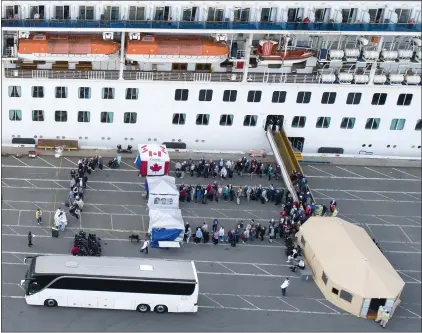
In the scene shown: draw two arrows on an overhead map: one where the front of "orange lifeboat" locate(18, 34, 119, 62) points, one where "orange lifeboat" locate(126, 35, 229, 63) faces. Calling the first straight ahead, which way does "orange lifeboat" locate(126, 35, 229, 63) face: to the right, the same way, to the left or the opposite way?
the same way

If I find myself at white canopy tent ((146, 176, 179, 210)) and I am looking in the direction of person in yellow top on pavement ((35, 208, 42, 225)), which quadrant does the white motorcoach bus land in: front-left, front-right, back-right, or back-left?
front-left

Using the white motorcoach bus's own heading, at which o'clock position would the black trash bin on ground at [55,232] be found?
The black trash bin on ground is roughly at 2 o'clock from the white motorcoach bus.

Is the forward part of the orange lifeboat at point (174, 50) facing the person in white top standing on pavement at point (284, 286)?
no

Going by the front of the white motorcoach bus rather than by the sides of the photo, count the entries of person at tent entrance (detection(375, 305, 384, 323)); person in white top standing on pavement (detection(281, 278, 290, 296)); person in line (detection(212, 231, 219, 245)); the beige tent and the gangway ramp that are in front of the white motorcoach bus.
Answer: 0

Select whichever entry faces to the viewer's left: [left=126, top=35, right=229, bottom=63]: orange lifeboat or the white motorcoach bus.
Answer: the white motorcoach bus

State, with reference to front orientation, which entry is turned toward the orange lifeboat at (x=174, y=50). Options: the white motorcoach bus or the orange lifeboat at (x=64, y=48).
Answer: the orange lifeboat at (x=64, y=48)

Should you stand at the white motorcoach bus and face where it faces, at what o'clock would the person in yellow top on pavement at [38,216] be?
The person in yellow top on pavement is roughly at 2 o'clock from the white motorcoach bus.

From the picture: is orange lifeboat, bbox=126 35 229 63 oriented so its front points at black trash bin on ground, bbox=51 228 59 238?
no

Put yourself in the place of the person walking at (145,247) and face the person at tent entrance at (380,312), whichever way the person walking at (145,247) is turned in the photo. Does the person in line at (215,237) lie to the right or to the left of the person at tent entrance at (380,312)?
left

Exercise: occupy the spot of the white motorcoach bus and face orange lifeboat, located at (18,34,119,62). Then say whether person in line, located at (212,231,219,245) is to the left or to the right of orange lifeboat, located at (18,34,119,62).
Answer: right

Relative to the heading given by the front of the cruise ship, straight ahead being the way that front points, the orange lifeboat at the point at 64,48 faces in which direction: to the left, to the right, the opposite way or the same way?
the same way

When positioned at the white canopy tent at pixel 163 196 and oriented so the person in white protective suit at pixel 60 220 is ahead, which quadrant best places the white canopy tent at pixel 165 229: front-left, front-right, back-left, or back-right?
front-left
